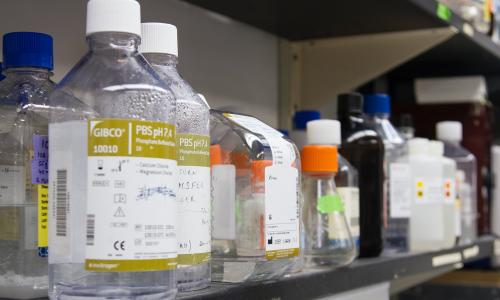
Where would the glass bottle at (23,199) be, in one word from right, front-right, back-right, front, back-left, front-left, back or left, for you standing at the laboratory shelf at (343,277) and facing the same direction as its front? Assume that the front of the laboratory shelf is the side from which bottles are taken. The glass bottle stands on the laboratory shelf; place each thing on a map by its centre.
right
